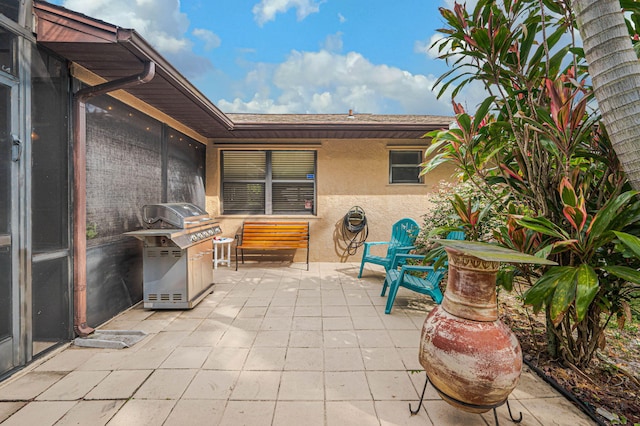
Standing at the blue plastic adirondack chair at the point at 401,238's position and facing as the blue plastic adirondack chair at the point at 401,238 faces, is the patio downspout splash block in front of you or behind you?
in front

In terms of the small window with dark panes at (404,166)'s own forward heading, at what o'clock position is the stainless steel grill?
The stainless steel grill is roughly at 1 o'clock from the small window with dark panes.

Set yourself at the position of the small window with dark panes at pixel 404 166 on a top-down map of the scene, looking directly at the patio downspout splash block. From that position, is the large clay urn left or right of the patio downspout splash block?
left

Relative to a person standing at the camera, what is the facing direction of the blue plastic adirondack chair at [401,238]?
facing the viewer and to the left of the viewer

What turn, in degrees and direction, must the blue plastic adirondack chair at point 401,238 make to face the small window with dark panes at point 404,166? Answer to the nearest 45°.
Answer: approximately 135° to its right

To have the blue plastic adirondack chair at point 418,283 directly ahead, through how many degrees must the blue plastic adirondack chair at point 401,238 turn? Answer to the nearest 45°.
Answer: approximately 45° to its left

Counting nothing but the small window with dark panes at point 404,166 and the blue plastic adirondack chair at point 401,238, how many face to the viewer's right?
0

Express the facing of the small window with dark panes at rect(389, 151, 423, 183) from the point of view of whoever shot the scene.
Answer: facing the viewer

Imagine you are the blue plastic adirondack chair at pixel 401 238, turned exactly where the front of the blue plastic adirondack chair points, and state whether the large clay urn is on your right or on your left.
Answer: on your left

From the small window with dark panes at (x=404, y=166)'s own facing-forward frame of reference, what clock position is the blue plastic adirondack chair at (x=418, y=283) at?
The blue plastic adirondack chair is roughly at 12 o'clock from the small window with dark panes.

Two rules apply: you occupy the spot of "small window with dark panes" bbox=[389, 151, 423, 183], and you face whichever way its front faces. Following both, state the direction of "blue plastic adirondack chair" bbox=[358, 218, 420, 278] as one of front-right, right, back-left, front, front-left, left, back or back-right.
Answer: front

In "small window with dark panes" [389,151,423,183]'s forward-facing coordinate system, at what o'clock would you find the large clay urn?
The large clay urn is roughly at 12 o'clock from the small window with dark panes.
